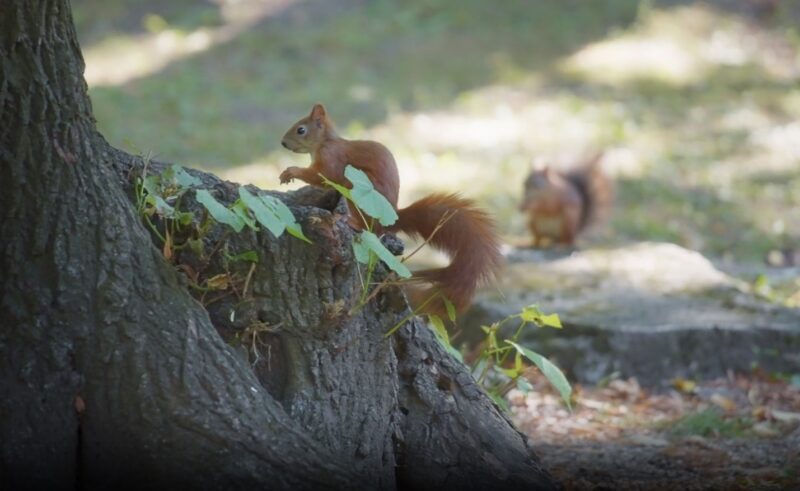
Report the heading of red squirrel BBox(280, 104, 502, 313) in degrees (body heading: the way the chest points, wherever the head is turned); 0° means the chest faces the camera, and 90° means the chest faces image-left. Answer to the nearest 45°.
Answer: approximately 90°

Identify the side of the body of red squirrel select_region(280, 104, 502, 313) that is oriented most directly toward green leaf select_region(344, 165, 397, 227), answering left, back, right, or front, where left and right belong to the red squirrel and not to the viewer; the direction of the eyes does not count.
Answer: left

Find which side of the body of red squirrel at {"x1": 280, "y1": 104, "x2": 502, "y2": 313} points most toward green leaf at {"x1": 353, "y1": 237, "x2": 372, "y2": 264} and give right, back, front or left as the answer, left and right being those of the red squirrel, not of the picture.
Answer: left

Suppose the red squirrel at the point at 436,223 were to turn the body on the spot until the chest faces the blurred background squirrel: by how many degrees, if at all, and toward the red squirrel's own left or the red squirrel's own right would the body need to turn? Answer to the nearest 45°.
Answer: approximately 90° to the red squirrel's own right

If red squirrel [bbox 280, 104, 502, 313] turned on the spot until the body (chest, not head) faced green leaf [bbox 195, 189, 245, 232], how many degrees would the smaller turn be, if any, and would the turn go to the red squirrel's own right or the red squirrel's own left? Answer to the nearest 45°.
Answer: approximately 45° to the red squirrel's own left

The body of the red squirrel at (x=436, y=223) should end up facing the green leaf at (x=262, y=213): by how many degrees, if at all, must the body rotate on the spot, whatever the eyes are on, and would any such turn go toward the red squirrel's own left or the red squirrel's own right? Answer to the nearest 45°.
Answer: approximately 45° to the red squirrel's own left
